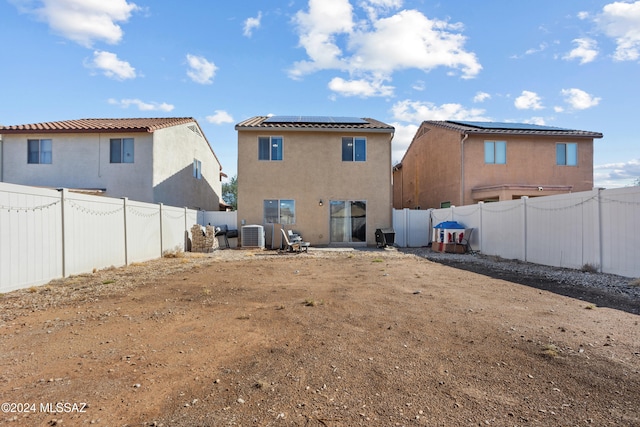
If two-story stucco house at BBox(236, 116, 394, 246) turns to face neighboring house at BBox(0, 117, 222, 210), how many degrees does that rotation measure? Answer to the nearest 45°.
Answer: approximately 90° to its left

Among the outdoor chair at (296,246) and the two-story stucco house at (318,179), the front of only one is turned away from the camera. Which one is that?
the two-story stucco house

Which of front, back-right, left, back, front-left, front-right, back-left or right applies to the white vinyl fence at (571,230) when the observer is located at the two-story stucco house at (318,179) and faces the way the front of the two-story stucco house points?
back-right

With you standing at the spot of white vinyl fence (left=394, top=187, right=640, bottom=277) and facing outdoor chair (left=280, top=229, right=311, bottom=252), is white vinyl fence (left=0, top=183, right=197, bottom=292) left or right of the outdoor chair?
left

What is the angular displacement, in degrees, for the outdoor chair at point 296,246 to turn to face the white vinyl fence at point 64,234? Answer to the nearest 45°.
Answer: approximately 135° to its right

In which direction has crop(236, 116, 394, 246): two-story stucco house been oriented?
away from the camera

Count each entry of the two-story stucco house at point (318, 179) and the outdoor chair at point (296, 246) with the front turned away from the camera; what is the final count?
1
